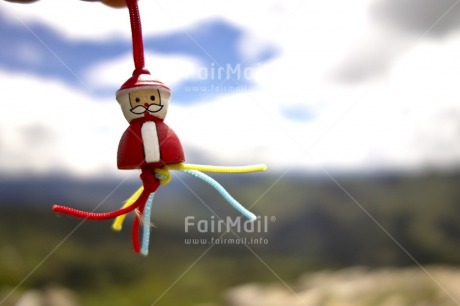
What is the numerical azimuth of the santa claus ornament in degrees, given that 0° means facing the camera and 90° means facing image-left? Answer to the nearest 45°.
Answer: approximately 0°
